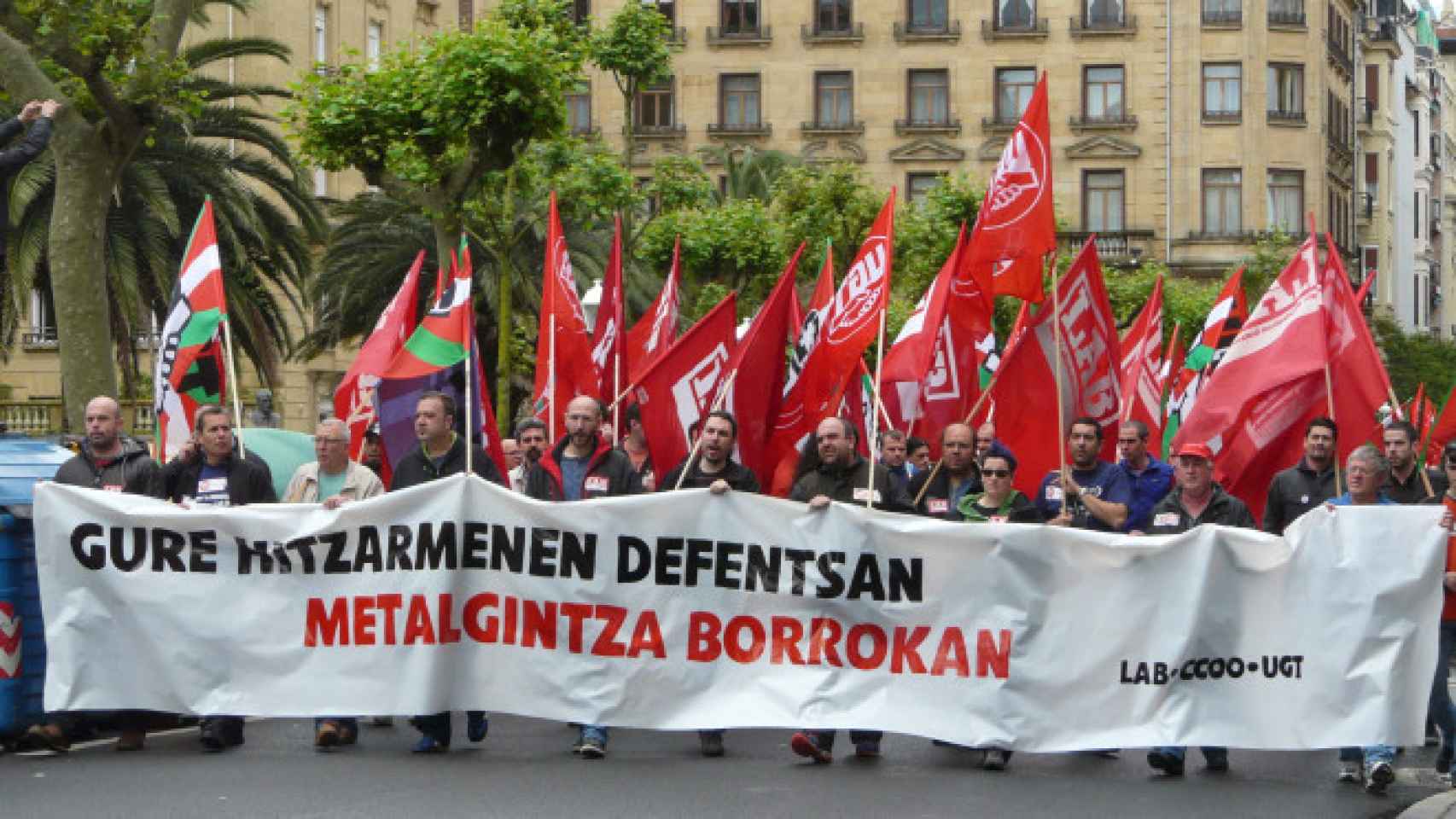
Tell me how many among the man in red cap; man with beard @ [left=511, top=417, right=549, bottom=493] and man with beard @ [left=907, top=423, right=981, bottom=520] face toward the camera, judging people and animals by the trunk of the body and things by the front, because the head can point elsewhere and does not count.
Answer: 3

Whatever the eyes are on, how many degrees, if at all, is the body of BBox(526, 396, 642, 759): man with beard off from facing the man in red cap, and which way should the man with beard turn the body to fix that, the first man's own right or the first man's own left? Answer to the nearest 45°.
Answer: approximately 45° to the first man's own left

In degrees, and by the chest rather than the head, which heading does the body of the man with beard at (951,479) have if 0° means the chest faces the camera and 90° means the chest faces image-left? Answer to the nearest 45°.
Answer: approximately 0°

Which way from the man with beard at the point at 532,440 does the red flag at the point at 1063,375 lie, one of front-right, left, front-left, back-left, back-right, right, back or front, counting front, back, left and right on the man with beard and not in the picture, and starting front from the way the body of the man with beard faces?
left
